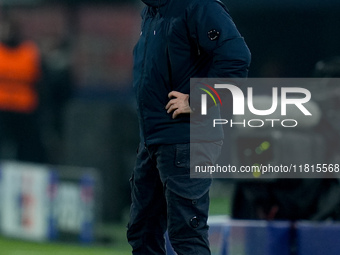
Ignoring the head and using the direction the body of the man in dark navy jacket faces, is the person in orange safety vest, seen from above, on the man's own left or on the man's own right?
on the man's own right

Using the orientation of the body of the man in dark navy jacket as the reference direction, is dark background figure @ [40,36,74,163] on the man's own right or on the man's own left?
on the man's own right

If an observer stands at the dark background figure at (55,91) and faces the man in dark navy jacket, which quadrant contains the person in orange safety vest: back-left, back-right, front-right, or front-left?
back-right

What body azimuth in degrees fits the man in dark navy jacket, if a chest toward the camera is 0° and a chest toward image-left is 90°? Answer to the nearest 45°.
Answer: approximately 45°
